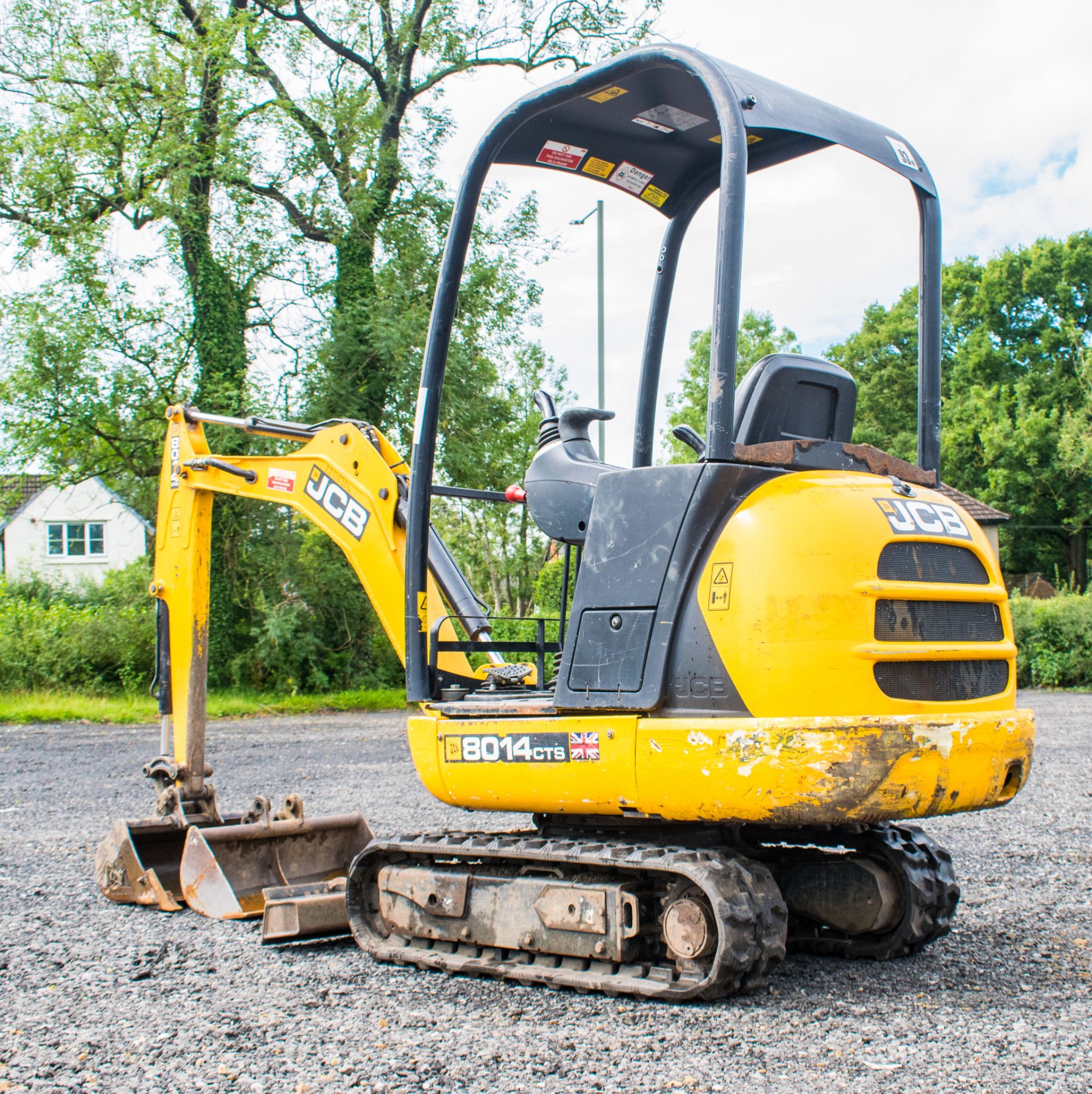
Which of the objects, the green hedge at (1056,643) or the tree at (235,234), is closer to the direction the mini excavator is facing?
the tree

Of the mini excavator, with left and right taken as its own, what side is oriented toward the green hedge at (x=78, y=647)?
front

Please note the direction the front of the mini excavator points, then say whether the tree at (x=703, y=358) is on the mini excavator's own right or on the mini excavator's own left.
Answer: on the mini excavator's own right

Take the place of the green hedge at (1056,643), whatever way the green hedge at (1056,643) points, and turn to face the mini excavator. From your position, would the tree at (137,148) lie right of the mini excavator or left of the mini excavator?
right

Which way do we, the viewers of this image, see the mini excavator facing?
facing away from the viewer and to the left of the viewer

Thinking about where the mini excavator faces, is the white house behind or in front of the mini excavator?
in front

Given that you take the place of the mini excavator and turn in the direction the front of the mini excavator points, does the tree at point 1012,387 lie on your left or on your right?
on your right

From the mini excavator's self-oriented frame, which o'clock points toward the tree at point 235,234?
The tree is roughly at 1 o'clock from the mini excavator.

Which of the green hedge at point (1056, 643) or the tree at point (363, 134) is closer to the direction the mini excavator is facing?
the tree
